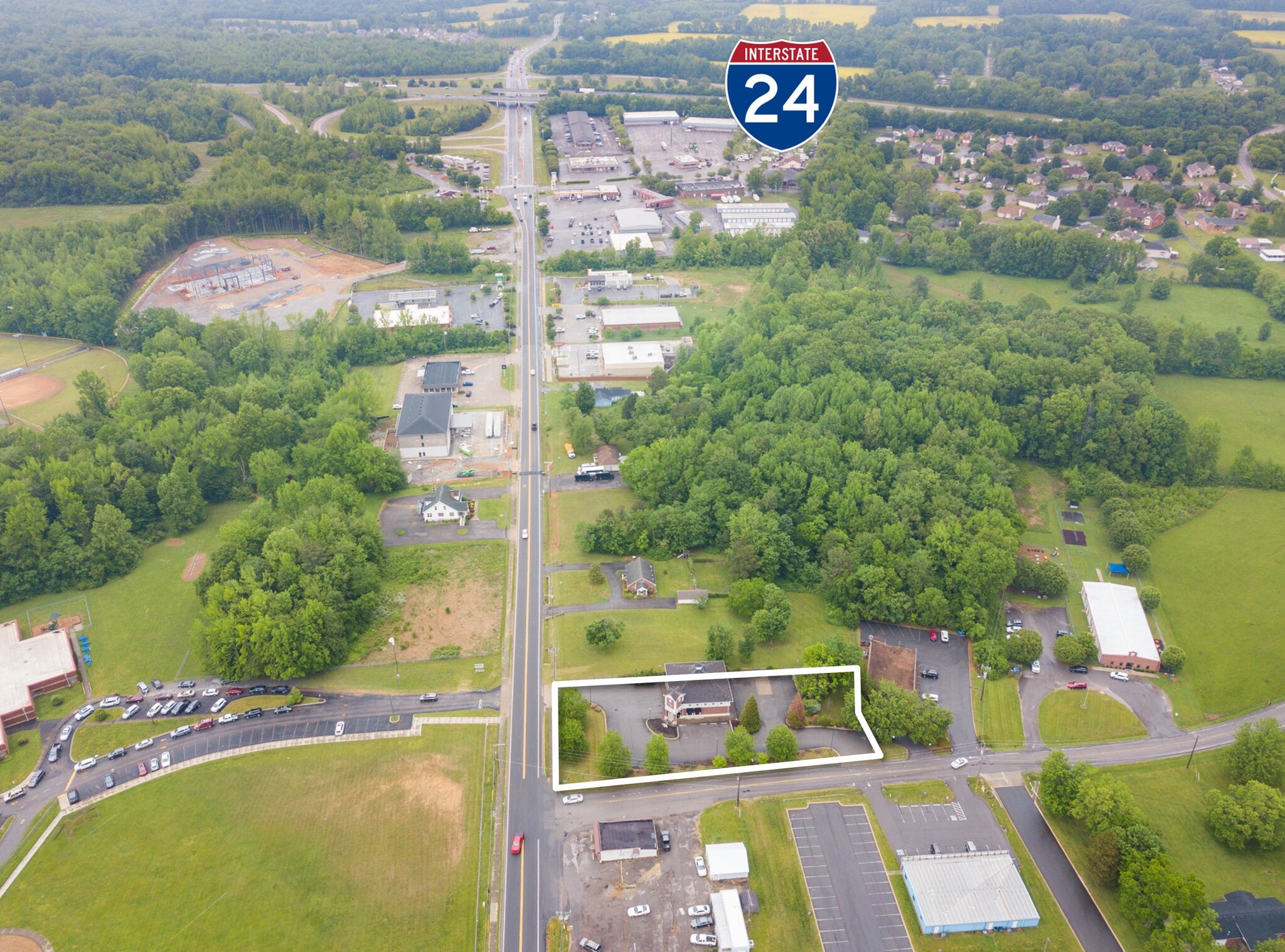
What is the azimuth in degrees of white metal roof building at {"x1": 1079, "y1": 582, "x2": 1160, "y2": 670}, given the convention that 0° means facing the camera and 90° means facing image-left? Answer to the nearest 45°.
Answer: approximately 0°

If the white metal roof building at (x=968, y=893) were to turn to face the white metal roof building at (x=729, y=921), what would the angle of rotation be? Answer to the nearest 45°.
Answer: approximately 135° to its left

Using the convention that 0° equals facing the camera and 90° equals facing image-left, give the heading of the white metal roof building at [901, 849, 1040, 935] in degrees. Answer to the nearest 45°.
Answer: approximately 180°

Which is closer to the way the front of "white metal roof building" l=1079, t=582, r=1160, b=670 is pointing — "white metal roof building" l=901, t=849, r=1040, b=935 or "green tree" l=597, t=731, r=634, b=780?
the white metal roof building

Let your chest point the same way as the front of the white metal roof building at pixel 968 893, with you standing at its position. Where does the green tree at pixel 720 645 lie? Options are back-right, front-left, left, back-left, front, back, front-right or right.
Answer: front-left

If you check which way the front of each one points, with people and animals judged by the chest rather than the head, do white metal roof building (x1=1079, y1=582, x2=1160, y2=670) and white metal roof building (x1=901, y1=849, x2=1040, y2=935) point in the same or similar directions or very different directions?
very different directions
